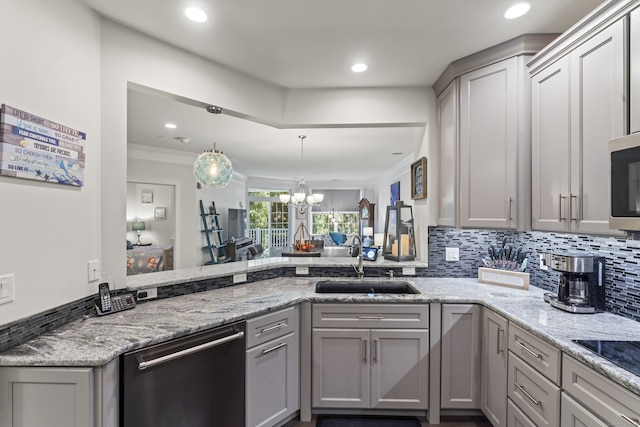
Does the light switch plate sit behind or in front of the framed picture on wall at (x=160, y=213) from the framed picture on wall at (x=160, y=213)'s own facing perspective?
in front

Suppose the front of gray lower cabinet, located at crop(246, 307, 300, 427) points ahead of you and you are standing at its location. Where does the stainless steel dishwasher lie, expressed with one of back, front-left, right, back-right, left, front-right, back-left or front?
right

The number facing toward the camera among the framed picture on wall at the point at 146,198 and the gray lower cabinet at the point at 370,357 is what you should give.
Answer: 2

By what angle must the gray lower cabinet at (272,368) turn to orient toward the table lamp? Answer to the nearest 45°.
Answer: approximately 180°

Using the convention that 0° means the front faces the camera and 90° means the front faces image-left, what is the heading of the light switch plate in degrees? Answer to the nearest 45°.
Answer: approximately 315°

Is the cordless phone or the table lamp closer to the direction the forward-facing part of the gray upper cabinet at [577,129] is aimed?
the cordless phone

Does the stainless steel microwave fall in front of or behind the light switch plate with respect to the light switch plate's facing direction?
in front

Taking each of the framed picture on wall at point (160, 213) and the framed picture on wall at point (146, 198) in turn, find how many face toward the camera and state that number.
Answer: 2

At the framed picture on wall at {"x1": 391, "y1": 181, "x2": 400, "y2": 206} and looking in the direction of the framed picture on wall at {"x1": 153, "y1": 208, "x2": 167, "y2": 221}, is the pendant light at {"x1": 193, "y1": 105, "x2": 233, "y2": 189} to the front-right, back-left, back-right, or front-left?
front-left

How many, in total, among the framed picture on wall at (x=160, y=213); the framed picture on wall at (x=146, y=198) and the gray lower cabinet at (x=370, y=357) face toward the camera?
3

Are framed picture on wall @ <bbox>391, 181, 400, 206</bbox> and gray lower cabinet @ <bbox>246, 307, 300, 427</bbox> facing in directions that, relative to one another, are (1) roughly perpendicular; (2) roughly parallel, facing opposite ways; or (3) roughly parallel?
roughly perpendicular

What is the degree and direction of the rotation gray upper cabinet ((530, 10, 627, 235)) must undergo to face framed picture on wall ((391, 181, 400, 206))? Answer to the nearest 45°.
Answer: approximately 90° to its right

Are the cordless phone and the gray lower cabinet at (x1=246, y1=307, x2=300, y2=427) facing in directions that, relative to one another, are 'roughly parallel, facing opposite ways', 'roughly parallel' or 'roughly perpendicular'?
roughly parallel

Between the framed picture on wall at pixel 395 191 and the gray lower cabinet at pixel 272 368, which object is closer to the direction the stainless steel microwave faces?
the gray lower cabinet

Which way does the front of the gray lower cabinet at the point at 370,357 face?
toward the camera

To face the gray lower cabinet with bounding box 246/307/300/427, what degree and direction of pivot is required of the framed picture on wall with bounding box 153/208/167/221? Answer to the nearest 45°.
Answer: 0° — it already faces it

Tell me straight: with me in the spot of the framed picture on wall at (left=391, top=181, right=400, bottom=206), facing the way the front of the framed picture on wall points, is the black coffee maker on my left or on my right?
on my left

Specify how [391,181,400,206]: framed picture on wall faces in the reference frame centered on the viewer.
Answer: facing the viewer and to the left of the viewer

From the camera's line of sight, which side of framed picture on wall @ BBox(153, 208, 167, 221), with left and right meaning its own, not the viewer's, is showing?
front

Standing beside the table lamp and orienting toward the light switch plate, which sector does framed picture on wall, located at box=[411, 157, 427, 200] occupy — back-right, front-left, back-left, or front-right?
front-left

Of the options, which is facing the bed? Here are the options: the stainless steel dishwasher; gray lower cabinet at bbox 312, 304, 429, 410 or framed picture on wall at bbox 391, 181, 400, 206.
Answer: the framed picture on wall
